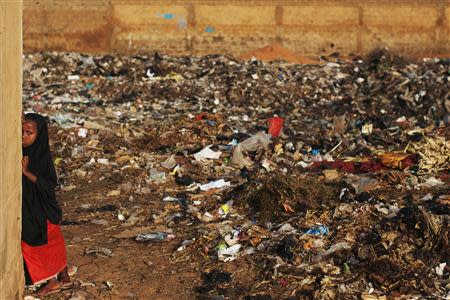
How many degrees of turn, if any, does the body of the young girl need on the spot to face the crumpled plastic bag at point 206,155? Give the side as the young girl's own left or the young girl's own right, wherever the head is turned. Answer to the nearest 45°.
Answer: approximately 180°

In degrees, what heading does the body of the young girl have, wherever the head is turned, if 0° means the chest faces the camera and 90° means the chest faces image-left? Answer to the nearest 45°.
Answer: approximately 45°

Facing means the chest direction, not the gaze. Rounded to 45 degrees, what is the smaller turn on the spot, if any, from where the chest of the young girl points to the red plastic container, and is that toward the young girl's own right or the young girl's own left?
approximately 180°

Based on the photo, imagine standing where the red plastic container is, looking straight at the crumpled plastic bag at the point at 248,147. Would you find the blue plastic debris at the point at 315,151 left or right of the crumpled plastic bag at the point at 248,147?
left

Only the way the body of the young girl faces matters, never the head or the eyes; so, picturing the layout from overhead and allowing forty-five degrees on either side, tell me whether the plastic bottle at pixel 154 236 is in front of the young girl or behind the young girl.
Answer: behind

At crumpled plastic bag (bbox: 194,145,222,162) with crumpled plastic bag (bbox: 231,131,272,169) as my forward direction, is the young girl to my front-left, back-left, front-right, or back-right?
back-right

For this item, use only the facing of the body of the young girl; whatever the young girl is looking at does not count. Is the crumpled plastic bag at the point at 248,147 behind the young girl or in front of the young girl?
behind
